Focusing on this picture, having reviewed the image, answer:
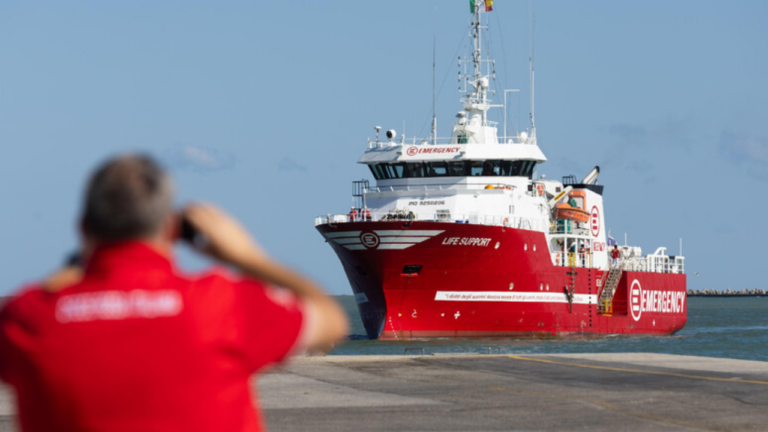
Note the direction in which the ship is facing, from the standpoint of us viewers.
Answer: facing the viewer and to the left of the viewer

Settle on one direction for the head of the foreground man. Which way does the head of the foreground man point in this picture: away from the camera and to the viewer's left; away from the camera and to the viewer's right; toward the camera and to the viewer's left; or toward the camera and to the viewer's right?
away from the camera and to the viewer's right

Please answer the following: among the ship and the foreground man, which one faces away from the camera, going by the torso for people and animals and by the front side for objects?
the foreground man

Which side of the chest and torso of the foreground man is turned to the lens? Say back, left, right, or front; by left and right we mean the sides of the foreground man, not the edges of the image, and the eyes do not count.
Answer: back

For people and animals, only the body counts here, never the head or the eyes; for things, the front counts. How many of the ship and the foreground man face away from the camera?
1

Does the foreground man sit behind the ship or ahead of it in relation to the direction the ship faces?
ahead

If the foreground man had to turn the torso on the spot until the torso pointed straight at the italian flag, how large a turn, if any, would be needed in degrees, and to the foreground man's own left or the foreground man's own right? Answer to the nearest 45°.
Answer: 0° — they already face it
